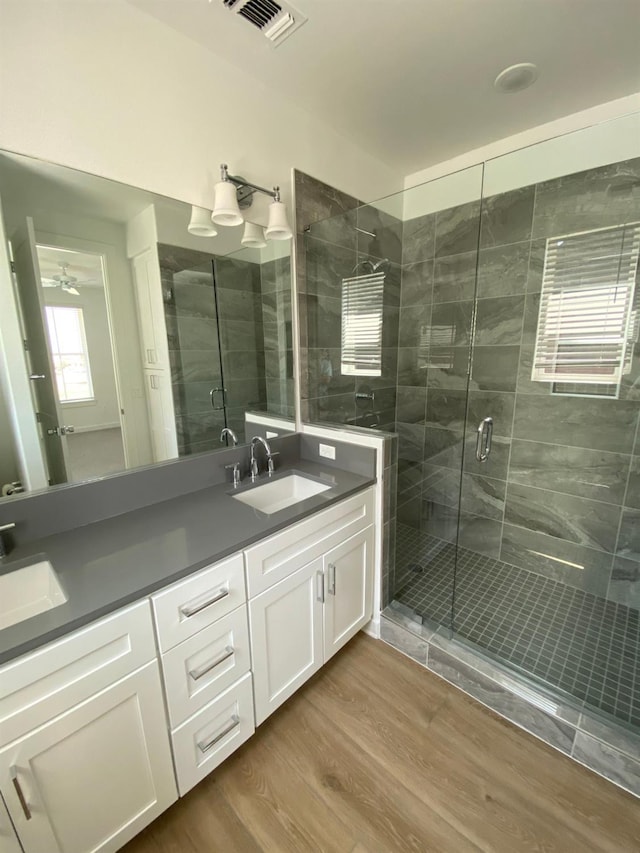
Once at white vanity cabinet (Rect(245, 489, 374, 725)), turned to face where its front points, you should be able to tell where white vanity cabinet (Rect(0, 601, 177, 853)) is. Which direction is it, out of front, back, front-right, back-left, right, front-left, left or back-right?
right

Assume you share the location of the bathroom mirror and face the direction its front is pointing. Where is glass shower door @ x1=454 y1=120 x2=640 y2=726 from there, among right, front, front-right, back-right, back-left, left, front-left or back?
front-left

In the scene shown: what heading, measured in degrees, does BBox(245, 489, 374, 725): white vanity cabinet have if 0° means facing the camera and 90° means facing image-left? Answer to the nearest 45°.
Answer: approximately 315°

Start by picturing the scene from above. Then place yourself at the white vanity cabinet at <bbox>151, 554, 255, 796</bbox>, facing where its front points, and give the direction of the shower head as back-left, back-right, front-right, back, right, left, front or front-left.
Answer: left

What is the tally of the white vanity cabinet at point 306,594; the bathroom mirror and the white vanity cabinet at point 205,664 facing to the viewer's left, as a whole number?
0

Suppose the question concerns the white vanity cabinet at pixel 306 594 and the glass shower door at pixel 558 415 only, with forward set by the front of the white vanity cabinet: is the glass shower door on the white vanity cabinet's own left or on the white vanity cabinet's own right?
on the white vanity cabinet's own left

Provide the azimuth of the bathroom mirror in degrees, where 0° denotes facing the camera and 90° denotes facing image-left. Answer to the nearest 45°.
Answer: approximately 315°

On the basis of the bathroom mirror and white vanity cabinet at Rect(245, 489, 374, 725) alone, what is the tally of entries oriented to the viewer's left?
0

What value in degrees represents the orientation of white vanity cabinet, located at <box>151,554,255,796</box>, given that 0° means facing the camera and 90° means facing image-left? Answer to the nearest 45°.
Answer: approximately 315°
